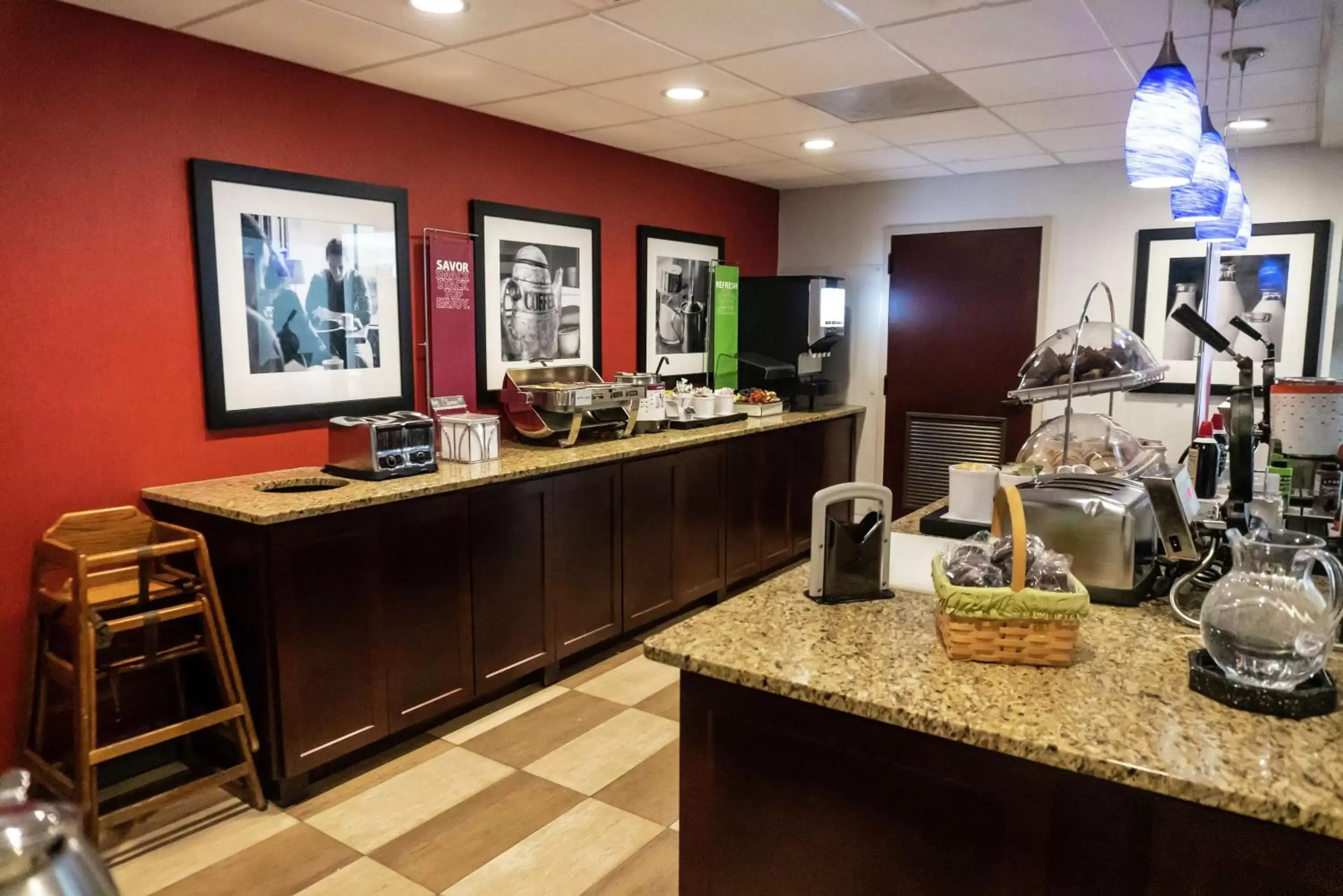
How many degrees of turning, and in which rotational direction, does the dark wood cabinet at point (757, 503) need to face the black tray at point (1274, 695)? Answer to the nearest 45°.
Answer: approximately 45° to its right

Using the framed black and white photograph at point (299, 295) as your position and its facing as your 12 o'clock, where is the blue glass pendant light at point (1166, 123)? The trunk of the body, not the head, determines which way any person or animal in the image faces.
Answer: The blue glass pendant light is roughly at 12 o'clock from the framed black and white photograph.

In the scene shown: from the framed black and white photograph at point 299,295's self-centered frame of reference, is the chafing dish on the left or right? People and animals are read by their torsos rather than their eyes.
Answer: on its left

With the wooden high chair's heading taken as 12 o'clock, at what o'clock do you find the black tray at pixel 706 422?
The black tray is roughly at 10 o'clock from the wooden high chair.

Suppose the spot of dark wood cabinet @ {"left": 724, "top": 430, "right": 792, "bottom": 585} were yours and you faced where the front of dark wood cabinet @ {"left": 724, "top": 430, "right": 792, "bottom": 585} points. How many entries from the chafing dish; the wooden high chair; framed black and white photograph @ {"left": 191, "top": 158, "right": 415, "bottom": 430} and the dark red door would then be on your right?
3

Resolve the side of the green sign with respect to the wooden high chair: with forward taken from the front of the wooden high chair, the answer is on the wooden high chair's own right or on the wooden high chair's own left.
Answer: on the wooden high chair's own left

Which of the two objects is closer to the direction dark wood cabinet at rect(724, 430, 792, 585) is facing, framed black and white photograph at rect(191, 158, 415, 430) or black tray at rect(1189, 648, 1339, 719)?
the black tray
